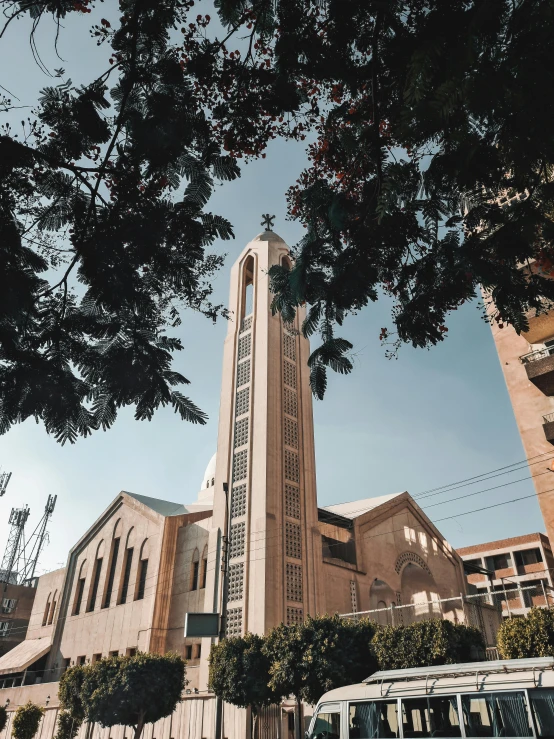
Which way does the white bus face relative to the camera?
to the viewer's left

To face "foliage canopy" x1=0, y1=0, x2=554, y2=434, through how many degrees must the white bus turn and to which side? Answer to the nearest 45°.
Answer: approximately 90° to its left

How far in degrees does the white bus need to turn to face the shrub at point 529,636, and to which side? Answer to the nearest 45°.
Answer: approximately 135° to its right

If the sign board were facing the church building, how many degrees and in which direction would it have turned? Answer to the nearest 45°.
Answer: approximately 180°

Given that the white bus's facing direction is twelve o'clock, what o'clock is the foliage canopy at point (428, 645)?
The foliage canopy is roughly at 3 o'clock from the white bus.

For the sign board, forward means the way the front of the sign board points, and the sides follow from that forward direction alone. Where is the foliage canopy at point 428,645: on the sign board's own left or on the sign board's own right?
on the sign board's own left

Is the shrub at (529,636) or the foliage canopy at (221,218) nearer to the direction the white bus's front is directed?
the foliage canopy

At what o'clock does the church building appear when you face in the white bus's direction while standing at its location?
The church building is roughly at 2 o'clock from the white bus.

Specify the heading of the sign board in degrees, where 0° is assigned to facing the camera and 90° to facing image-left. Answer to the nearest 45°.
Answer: approximately 0°

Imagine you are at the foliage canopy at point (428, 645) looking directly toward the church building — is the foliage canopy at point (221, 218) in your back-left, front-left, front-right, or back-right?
back-left
